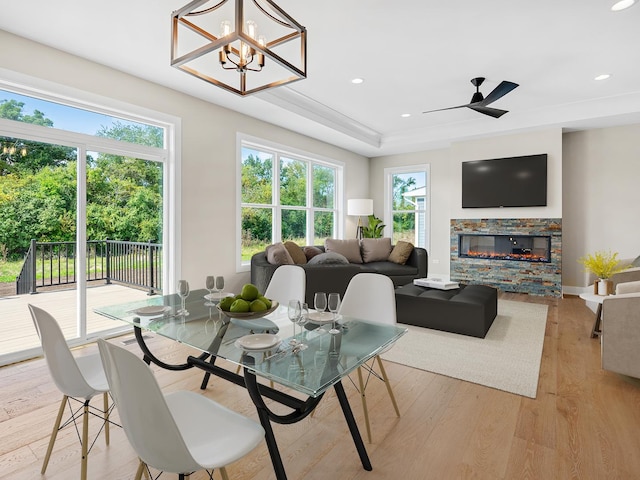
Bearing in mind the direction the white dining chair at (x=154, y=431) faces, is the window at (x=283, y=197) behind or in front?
in front

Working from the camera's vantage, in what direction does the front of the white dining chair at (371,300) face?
facing the viewer and to the left of the viewer

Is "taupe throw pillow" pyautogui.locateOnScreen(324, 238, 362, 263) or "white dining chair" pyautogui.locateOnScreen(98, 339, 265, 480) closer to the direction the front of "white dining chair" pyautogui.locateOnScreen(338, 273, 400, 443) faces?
the white dining chair

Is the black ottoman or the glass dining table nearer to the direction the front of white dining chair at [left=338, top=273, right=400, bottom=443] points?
the glass dining table

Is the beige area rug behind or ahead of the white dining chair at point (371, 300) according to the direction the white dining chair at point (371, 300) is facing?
behind

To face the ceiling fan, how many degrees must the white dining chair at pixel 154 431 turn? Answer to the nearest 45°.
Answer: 0° — it already faces it

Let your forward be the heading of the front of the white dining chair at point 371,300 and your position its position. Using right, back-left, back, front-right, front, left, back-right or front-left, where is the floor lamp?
back-right

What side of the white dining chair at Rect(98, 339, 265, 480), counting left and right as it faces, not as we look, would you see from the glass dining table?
front

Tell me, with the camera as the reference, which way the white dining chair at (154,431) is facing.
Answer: facing away from the viewer and to the right of the viewer

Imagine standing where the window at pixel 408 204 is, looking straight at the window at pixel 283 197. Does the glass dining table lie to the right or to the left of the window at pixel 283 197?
left

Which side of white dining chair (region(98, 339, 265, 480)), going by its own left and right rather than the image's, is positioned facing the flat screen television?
front

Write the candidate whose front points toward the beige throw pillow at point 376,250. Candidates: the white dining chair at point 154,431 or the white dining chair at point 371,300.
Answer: the white dining chair at point 154,431

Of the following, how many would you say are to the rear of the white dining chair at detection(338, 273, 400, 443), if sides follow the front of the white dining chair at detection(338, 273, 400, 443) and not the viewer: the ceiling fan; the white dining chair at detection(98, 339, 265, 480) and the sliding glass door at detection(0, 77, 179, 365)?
1
